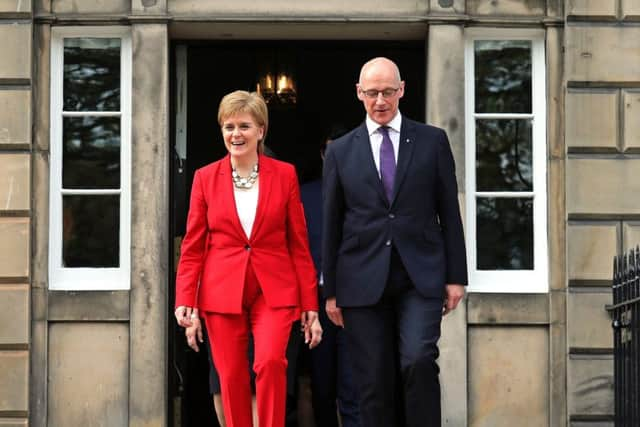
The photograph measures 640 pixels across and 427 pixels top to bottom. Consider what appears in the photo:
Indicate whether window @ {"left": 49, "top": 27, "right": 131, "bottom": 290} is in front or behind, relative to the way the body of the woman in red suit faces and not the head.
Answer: behind

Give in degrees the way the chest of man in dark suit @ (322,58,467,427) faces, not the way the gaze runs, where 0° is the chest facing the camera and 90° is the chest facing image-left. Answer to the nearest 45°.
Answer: approximately 0°

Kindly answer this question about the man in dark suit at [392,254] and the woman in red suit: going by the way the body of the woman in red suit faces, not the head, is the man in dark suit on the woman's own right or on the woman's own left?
on the woman's own left

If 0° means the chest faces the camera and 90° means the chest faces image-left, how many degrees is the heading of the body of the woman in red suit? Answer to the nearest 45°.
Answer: approximately 0°

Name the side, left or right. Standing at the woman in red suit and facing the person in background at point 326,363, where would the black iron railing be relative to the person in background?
right

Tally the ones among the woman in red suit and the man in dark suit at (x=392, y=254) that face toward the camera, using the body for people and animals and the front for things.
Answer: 2

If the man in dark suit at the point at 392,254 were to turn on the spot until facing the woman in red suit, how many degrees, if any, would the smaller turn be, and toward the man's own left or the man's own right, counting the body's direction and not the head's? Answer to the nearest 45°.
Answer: approximately 90° to the man's own right

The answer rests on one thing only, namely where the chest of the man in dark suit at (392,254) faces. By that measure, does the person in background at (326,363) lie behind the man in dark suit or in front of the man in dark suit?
behind

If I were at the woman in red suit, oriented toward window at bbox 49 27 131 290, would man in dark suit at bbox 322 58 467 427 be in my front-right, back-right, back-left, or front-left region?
back-right
